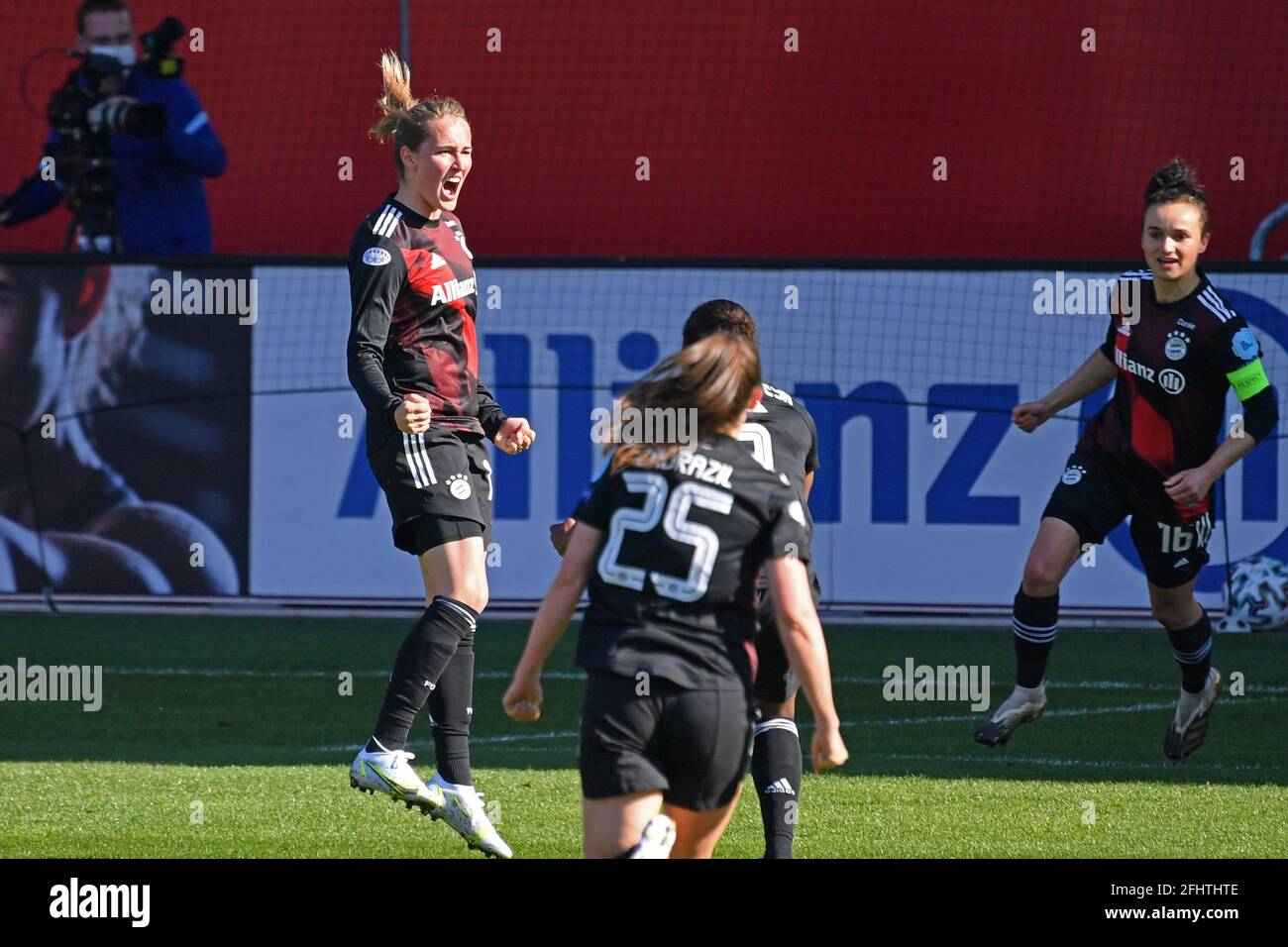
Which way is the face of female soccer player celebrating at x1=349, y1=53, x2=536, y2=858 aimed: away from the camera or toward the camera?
toward the camera

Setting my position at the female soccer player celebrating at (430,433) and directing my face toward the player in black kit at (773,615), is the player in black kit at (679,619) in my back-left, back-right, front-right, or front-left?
front-right

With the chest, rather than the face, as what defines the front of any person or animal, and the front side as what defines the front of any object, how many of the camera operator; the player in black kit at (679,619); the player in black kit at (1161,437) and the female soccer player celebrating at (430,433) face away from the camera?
1

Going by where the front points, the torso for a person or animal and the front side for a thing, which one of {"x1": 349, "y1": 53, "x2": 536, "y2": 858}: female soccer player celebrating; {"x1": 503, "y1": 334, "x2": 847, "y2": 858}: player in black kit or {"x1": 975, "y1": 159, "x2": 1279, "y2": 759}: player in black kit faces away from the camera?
{"x1": 503, "y1": 334, "x2": 847, "y2": 858}: player in black kit

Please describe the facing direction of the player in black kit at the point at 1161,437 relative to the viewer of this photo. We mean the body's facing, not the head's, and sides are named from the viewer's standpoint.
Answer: facing the viewer and to the left of the viewer

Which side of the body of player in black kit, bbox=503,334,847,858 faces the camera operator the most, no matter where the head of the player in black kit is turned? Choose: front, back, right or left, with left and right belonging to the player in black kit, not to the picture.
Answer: front

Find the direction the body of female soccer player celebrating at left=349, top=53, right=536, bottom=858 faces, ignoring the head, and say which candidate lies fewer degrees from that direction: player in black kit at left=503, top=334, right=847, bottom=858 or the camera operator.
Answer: the player in black kit

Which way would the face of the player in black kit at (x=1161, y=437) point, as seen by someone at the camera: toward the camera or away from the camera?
toward the camera

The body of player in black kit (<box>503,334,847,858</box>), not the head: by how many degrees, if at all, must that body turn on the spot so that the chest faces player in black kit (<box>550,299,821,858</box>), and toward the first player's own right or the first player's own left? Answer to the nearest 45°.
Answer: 0° — they already face them

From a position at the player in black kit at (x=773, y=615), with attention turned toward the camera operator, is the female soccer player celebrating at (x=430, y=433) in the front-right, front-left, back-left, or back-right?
front-left

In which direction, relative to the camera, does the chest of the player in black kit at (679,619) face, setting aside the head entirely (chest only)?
away from the camera

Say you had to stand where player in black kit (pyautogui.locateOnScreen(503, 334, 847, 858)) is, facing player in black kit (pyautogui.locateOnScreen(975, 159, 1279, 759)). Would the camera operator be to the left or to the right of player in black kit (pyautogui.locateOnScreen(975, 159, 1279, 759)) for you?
left
